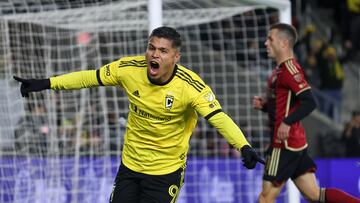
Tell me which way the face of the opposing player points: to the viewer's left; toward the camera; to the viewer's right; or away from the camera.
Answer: to the viewer's left

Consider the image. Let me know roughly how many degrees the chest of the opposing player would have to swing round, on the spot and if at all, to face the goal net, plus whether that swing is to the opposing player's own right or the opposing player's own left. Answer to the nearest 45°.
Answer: approximately 45° to the opposing player's own right

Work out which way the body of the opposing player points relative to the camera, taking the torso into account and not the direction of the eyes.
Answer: to the viewer's left
